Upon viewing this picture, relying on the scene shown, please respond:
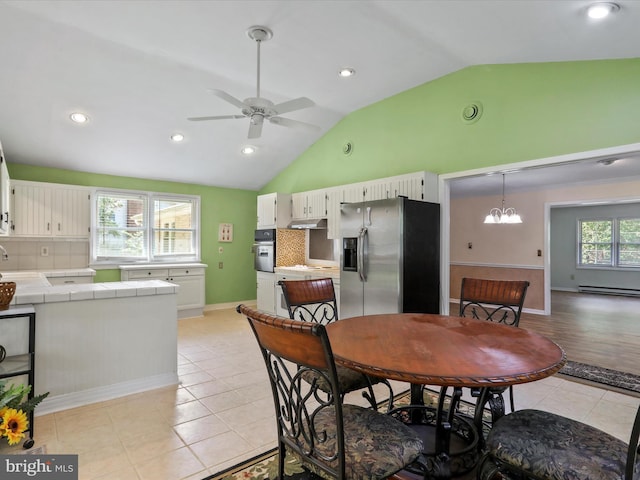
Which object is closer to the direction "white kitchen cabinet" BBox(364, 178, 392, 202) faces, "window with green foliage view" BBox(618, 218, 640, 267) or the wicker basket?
the wicker basket

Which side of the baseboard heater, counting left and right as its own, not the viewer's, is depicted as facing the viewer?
front

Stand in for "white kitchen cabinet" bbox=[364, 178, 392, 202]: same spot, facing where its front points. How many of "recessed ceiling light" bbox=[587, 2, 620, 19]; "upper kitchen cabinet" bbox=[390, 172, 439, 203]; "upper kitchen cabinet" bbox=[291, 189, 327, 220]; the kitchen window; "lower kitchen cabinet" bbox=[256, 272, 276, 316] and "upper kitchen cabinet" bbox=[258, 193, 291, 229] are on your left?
2

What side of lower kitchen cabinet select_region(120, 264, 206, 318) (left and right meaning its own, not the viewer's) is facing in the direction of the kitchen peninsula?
front

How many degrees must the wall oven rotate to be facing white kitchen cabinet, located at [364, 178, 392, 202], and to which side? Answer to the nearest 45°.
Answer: approximately 90° to its left

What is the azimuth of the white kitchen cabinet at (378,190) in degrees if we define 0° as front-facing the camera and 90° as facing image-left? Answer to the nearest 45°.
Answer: approximately 45°

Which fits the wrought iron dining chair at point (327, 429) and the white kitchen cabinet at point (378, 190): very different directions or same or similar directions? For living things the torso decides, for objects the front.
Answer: very different directions

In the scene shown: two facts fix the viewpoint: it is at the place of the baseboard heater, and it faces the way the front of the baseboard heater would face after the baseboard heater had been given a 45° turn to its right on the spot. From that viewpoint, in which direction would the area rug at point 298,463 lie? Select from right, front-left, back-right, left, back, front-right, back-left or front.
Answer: front-left

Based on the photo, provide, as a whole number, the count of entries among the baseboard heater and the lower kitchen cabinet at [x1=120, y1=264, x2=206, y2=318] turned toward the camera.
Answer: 2

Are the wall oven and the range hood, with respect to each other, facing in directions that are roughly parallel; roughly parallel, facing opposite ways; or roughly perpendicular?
roughly parallel

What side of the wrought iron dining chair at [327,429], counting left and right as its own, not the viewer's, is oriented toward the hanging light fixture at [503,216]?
front

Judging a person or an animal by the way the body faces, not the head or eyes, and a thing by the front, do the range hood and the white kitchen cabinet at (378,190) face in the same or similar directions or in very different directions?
same or similar directions

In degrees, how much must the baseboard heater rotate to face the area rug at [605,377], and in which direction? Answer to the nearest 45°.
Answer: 0° — it already faces it

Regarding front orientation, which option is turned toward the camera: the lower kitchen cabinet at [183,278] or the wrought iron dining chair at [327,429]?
the lower kitchen cabinet

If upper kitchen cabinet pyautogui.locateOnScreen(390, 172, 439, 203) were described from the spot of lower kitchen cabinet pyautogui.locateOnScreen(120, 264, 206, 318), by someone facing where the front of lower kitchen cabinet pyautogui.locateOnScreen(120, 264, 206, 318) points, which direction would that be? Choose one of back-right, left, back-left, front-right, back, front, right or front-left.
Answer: front-left

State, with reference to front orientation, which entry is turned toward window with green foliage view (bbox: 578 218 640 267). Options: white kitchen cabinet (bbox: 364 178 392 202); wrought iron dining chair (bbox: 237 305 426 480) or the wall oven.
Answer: the wrought iron dining chair
